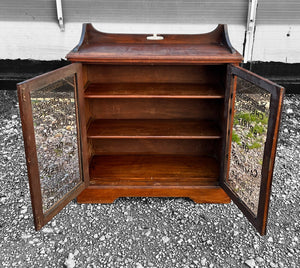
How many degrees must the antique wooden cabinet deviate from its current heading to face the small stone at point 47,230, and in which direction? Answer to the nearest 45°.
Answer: approximately 45° to its right

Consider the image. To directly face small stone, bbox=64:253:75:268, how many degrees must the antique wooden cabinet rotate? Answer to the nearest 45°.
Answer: approximately 45° to its right

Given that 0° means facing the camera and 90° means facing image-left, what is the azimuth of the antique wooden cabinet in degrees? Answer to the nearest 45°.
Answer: approximately 0°

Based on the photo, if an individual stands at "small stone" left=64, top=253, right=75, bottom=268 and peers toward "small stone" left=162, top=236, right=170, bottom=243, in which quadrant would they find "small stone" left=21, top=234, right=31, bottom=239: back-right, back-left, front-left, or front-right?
back-left

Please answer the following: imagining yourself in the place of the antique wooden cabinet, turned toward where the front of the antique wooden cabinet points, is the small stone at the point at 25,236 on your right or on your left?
on your right
